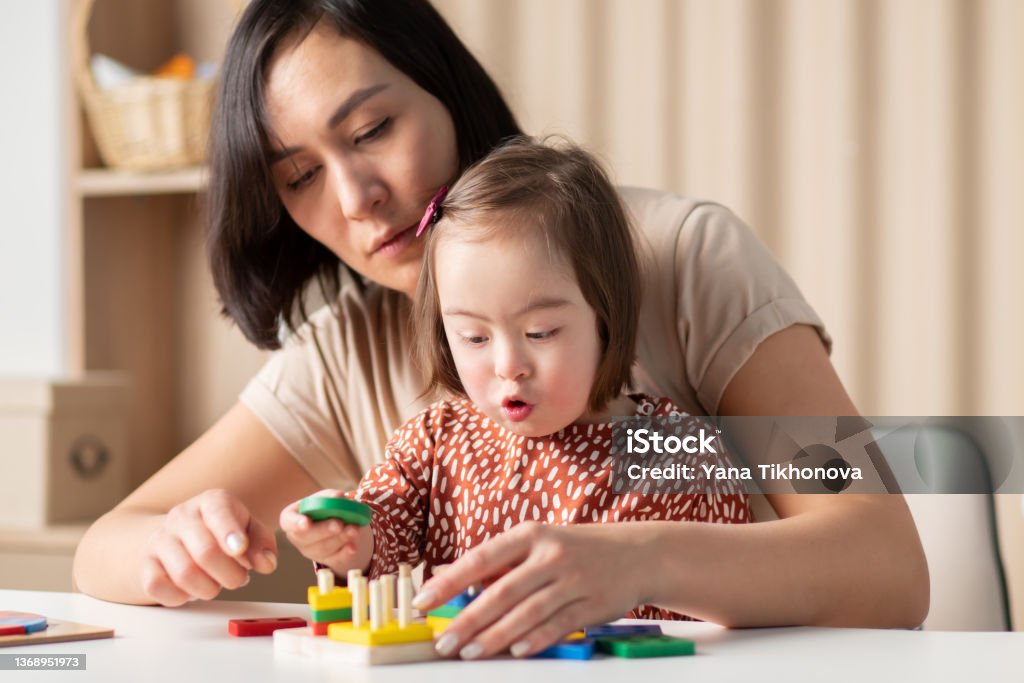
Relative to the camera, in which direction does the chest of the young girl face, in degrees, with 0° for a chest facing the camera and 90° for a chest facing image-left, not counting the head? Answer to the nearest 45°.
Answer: approximately 0°

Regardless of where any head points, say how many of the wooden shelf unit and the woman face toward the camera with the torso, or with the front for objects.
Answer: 2

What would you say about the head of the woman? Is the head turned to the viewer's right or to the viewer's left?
to the viewer's left

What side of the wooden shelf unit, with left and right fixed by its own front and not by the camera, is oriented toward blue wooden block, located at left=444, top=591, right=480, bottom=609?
front
